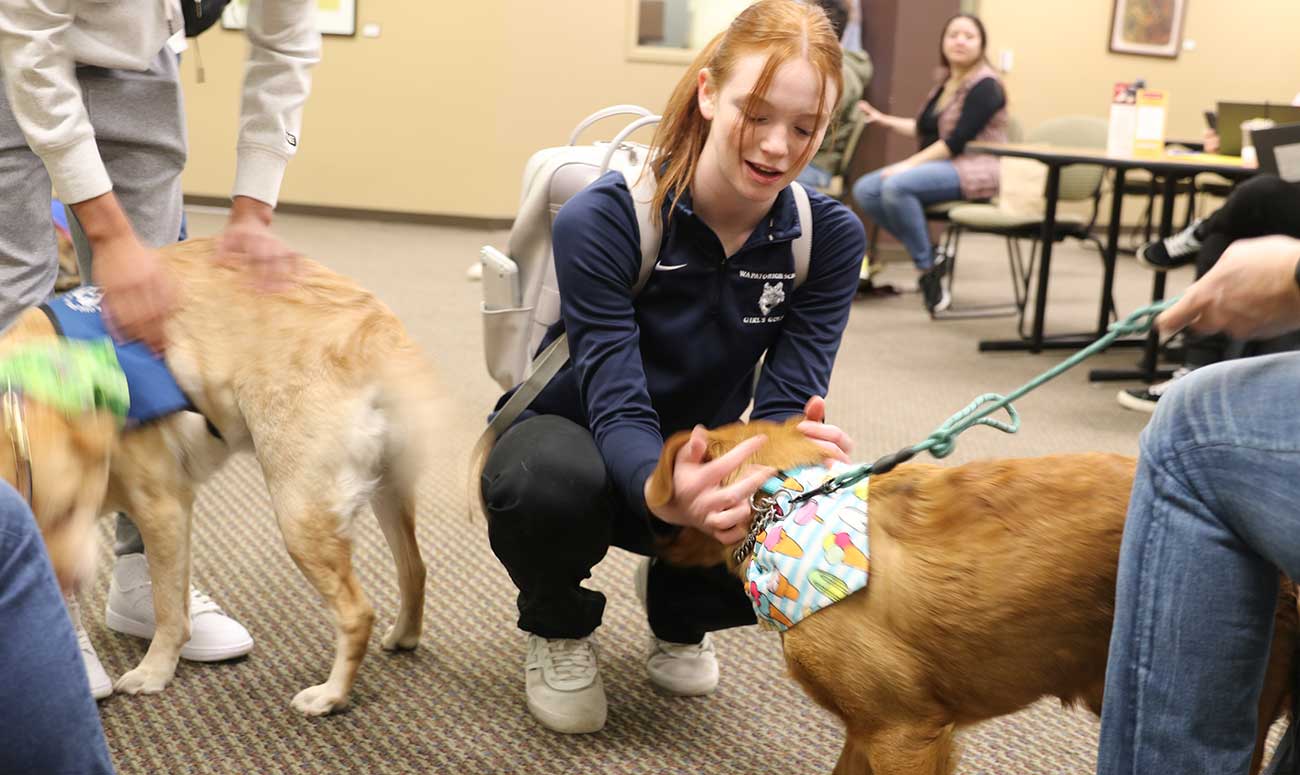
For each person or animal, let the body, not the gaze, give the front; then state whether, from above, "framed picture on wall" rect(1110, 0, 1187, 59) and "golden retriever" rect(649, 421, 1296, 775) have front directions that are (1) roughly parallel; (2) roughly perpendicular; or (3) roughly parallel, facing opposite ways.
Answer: roughly perpendicular

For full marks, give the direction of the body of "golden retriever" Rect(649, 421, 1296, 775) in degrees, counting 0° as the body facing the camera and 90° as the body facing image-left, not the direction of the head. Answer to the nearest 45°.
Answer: approximately 90°

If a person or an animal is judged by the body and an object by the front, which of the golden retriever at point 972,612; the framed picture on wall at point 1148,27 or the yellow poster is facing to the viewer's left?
the golden retriever

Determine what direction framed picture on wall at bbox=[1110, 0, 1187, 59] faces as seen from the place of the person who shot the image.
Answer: facing the viewer

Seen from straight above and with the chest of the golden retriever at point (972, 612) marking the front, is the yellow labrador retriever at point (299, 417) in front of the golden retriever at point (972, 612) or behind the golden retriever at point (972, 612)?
in front

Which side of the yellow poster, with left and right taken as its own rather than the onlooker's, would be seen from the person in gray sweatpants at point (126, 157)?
front

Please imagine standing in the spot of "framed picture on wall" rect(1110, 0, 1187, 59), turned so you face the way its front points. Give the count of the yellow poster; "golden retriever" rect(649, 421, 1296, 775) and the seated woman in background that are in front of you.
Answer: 3

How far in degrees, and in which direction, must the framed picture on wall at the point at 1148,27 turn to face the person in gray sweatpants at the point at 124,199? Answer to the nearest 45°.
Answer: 0° — it already faces them

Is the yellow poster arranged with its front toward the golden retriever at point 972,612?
yes

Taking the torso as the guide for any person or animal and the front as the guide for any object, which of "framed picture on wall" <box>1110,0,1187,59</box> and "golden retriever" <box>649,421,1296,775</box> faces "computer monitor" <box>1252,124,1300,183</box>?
the framed picture on wall

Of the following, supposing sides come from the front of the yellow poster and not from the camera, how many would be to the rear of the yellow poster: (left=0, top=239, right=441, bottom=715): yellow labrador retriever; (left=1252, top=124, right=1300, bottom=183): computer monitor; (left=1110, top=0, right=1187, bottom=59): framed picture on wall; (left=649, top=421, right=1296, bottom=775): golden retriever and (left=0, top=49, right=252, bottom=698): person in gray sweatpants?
1
